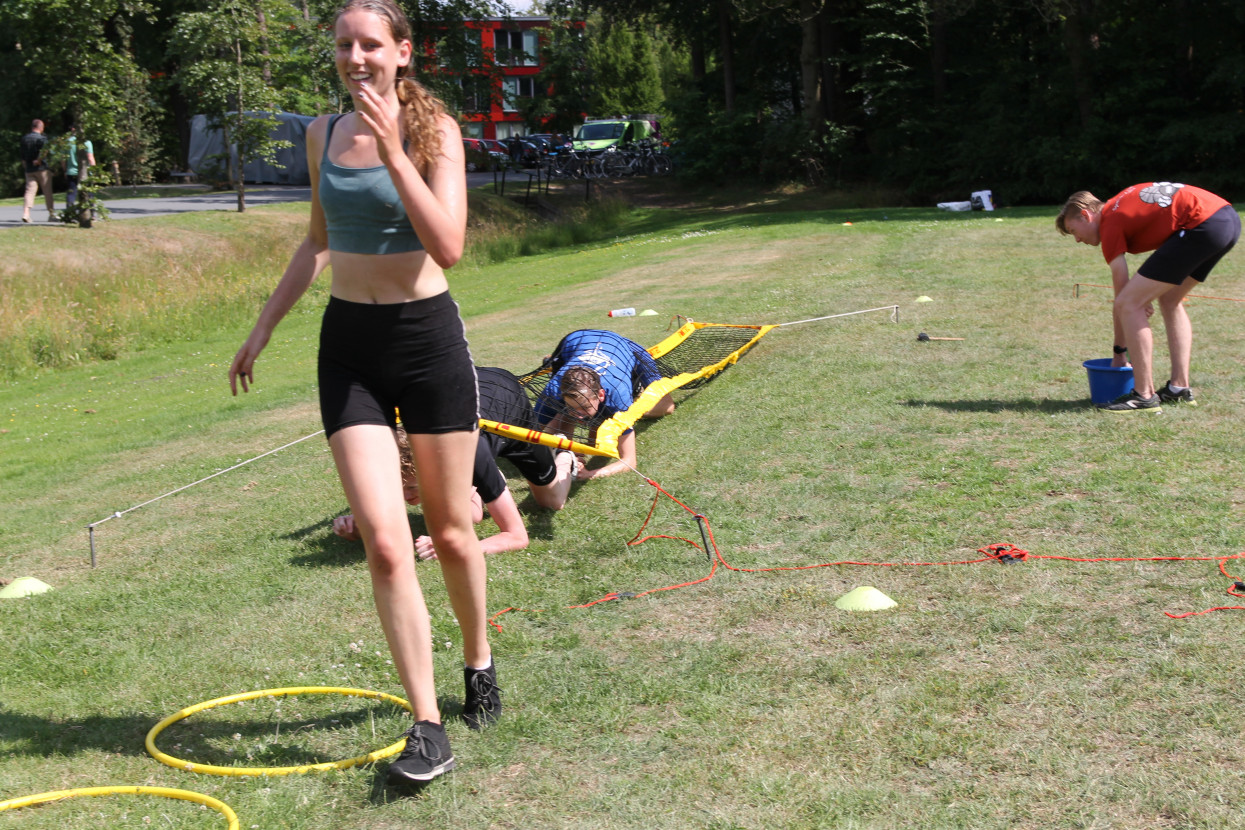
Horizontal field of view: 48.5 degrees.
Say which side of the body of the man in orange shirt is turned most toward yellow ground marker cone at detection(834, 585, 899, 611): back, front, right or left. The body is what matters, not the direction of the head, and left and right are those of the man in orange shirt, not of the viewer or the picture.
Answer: left

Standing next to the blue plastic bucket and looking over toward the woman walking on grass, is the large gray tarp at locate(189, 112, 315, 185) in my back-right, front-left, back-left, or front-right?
back-right

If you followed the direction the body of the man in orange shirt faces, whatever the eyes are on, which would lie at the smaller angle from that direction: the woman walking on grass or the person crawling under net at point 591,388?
the person crawling under net

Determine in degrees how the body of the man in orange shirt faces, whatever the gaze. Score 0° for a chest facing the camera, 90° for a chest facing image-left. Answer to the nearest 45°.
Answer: approximately 90°

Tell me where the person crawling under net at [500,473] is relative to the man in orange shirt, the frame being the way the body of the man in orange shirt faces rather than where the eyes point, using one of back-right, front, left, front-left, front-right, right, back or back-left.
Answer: front-left

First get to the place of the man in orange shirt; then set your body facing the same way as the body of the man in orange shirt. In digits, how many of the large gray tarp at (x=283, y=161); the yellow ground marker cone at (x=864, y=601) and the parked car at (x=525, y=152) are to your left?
1

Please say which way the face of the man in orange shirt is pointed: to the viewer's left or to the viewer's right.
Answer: to the viewer's left

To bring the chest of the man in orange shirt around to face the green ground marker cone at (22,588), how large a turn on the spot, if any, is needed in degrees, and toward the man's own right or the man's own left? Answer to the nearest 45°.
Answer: approximately 45° to the man's own left

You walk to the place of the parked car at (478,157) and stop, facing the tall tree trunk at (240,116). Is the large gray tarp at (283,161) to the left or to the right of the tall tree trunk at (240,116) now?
right

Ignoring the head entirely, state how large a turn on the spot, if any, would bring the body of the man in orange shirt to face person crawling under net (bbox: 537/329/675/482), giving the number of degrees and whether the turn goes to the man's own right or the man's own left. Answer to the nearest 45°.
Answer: approximately 45° to the man's own left

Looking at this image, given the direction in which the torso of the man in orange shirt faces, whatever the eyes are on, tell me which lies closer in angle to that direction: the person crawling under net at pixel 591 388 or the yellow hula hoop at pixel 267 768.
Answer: the person crawling under net

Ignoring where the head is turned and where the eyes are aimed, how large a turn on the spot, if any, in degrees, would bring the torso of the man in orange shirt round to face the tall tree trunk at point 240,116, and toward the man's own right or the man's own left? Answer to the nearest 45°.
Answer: approximately 45° to the man's own right

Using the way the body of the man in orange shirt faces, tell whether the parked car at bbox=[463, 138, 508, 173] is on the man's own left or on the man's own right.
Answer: on the man's own right

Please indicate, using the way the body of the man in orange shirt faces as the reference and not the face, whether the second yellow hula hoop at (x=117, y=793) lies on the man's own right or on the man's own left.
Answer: on the man's own left

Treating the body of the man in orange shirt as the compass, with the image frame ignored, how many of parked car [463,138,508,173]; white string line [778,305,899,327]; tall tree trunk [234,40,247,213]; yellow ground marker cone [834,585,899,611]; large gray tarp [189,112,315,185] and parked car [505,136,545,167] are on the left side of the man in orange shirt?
1
